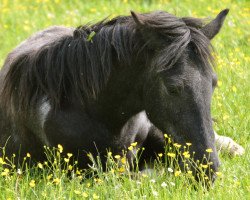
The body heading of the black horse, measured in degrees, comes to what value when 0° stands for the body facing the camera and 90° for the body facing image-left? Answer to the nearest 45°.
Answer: approximately 315°
